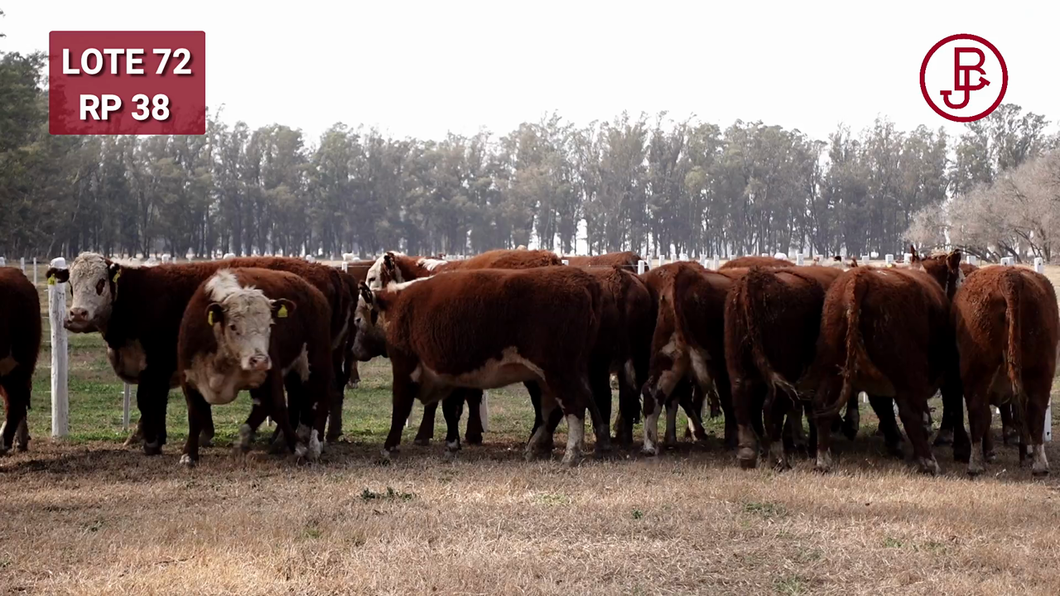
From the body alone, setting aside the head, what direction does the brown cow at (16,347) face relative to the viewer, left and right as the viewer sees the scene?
facing to the left of the viewer

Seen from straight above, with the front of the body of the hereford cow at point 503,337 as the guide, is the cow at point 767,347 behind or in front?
behind

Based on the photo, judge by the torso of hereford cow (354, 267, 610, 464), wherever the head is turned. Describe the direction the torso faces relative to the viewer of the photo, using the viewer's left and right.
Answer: facing to the left of the viewer

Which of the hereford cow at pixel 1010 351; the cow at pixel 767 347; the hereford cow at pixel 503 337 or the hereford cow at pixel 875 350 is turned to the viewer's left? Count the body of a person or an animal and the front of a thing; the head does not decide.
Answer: the hereford cow at pixel 503 337

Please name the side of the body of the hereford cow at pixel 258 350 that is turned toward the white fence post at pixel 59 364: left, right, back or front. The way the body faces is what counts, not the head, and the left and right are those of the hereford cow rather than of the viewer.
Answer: right

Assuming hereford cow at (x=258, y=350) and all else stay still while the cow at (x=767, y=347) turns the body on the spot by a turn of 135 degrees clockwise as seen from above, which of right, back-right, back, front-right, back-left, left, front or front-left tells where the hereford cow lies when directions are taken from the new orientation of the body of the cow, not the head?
right

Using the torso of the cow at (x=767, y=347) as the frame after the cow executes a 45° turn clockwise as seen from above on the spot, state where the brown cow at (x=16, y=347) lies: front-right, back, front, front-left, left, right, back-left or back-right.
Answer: back

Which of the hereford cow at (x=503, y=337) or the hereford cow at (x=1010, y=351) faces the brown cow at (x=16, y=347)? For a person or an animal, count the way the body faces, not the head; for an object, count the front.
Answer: the hereford cow at (x=503, y=337)

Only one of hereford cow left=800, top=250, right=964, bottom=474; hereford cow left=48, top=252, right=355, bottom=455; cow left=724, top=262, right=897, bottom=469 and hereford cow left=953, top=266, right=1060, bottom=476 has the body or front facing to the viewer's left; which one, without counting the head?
hereford cow left=48, top=252, right=355, bottom=455

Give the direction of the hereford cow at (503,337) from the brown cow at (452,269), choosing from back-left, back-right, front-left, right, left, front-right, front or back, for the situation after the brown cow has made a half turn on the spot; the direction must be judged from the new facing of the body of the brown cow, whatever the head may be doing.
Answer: right

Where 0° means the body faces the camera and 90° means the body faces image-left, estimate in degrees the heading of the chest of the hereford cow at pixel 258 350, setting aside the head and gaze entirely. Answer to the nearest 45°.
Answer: approximately 45°

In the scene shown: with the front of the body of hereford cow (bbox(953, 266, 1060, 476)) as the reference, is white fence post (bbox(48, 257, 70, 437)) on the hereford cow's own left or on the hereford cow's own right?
on the hereford cow's own left

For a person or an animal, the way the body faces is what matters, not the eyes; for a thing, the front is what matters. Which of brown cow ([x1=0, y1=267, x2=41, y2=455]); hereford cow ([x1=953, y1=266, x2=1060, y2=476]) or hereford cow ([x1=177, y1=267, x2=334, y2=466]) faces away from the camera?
hereford cow ([x1=953, y1=266, x2=1060, y2=476])

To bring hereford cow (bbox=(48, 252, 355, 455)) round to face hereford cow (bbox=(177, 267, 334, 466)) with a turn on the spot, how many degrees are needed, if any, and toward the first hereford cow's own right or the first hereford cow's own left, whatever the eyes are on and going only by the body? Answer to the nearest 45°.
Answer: approximately 135° to the first hereford cow's own left

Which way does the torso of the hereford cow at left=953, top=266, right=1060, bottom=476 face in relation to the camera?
away from the camera

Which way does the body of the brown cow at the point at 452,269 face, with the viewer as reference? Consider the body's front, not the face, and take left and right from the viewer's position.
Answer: facing to the left of the viewer
